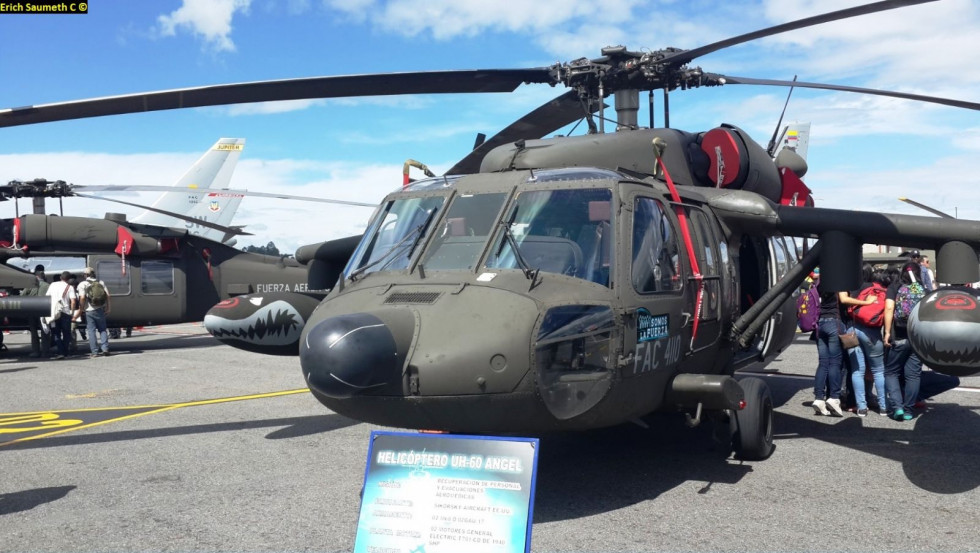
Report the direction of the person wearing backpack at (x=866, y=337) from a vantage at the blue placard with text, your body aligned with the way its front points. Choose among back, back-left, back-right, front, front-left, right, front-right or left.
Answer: back-left

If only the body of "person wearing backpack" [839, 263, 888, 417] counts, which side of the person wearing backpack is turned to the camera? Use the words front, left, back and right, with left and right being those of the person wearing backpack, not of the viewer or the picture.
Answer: back

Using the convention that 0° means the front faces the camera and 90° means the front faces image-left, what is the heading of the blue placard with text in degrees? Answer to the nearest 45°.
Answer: approximately 0°

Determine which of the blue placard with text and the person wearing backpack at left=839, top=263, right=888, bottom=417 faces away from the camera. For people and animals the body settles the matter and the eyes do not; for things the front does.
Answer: the person wearing backpack
